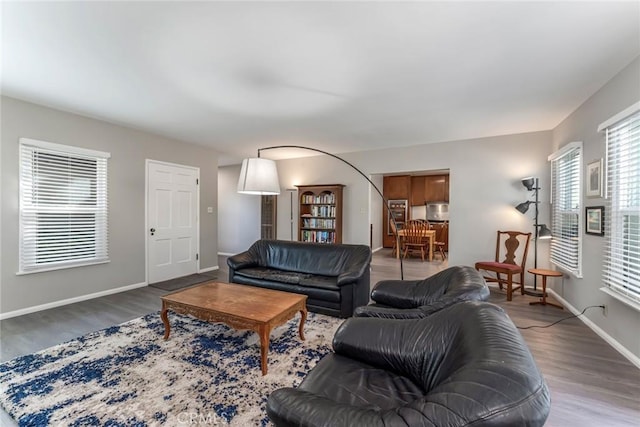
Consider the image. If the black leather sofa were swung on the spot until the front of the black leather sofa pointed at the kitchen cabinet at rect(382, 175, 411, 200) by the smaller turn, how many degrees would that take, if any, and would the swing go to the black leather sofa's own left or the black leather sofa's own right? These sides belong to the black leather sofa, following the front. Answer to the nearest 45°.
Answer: approximately 180°

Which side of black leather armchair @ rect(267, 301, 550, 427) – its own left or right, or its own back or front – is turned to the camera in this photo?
left

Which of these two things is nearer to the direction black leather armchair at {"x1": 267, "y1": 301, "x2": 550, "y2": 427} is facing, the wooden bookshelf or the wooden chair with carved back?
the wooden bookshelf

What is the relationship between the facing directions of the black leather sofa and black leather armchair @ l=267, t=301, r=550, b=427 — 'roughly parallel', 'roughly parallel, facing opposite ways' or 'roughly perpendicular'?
roughly perpendicular

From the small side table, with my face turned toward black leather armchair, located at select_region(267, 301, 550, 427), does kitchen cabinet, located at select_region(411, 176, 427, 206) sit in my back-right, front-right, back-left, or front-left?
back-right

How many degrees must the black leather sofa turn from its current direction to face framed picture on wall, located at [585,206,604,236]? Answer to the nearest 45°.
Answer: approximately 135° to its left

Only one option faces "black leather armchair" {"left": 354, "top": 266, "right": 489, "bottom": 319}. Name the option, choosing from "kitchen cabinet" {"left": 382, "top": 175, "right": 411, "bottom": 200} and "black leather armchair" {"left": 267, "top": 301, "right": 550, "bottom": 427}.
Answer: the kitchen cabinet

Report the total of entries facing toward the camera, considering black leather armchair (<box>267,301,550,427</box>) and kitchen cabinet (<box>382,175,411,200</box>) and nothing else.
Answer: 1

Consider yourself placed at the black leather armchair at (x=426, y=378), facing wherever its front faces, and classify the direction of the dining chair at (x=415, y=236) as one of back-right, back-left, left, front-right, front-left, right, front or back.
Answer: right

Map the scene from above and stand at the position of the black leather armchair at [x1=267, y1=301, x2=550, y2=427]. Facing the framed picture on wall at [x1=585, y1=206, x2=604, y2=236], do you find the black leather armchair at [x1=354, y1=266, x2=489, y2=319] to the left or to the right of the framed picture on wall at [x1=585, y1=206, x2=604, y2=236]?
left

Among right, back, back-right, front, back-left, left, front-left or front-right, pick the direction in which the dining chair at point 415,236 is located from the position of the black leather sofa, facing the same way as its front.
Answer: back

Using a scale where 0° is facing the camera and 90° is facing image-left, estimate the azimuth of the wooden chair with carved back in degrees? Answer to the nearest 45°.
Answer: approximately 45°

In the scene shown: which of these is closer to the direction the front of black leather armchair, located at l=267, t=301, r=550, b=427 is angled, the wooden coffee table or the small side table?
the wooden coffee table

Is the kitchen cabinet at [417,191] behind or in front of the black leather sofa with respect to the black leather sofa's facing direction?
behind

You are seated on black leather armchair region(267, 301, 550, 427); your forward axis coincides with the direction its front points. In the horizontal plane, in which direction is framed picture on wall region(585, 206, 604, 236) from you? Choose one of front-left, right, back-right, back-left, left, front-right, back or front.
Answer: back-right
